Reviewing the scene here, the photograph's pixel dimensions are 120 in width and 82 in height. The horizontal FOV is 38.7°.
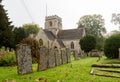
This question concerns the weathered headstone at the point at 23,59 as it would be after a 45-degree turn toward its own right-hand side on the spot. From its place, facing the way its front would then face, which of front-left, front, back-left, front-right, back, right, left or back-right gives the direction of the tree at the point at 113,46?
back-left

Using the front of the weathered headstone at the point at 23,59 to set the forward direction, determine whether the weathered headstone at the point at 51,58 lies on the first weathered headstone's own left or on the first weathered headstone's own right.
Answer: on the first weathered headstone's own left

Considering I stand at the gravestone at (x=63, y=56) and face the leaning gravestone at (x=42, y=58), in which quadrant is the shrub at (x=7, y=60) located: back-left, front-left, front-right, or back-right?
front-right

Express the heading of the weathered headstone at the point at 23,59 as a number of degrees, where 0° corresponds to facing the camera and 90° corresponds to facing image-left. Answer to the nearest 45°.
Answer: approximately 315°

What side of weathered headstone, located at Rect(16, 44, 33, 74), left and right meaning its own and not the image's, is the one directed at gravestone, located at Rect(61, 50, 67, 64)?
left

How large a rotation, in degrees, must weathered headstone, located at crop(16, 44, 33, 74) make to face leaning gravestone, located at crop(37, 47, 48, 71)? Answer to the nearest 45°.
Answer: approximately 90° to its left
